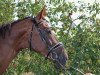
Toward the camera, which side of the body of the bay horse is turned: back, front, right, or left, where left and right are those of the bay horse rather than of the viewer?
right
